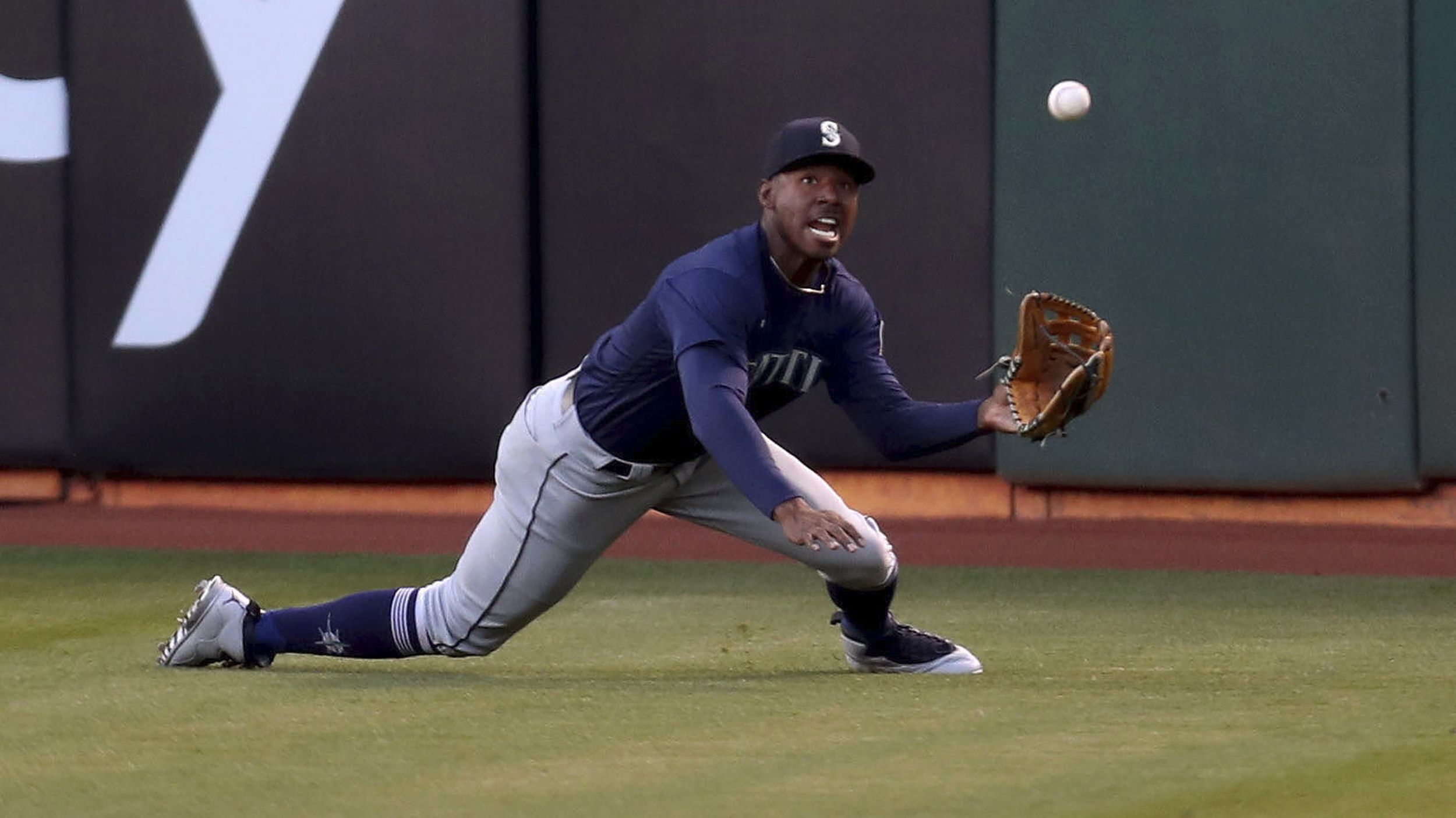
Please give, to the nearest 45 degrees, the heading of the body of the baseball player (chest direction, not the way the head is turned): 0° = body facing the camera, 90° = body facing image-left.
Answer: approximately 315°

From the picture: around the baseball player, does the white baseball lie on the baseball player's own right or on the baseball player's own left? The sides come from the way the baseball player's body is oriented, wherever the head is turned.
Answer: on the baseball player's own left
